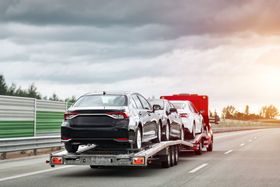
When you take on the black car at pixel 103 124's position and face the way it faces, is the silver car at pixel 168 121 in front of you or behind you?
in front

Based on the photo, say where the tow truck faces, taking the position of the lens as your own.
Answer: facing away from the viewer and to the right of the viewer

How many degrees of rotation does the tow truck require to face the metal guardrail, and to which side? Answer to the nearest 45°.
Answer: approximately 90° to its left

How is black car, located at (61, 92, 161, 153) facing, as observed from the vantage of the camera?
facing away from the viewer and to the right of the viewer

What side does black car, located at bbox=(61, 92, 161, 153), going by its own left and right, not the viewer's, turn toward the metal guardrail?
left
